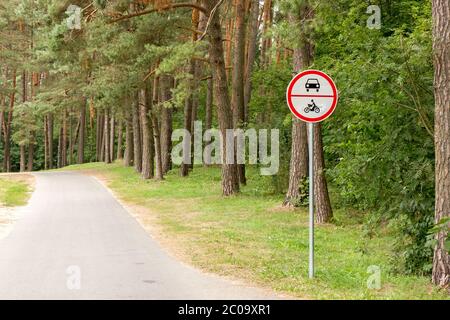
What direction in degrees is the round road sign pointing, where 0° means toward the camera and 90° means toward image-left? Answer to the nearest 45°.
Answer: approximately 0°
